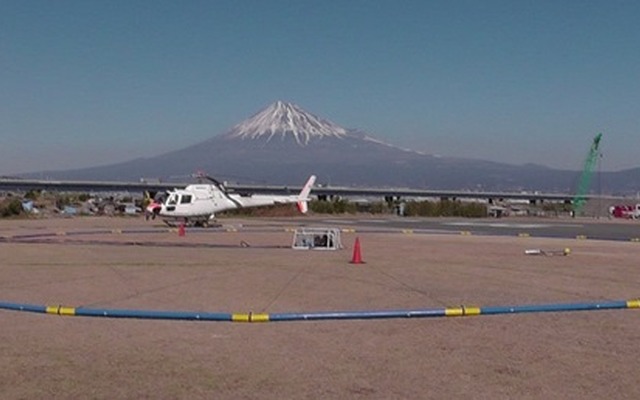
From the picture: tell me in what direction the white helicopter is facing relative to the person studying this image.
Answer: facing to the left of the viewer

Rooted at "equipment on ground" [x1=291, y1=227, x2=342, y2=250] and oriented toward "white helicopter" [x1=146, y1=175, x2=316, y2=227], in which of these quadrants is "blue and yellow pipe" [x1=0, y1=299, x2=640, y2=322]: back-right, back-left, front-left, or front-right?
back-left

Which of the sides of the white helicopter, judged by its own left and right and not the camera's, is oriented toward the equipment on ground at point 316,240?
left

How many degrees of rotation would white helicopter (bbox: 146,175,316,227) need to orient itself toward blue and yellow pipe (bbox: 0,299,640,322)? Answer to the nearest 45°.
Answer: approximately 90° to its left
